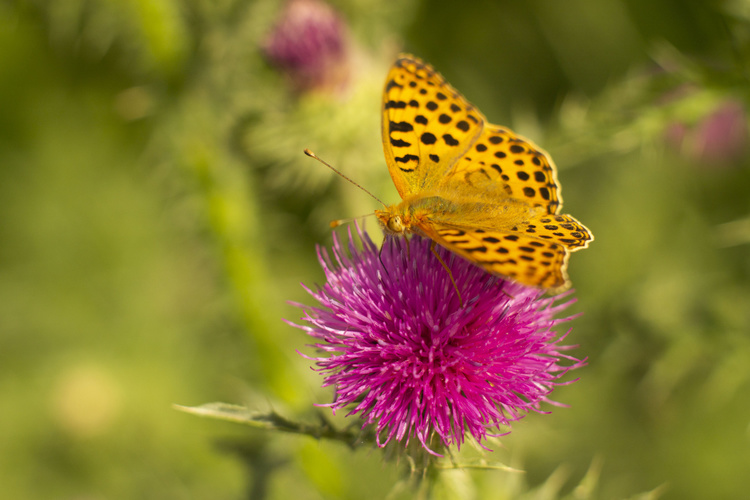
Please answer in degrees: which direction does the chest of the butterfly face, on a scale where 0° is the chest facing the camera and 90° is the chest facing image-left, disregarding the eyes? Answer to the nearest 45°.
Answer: approximately 90°

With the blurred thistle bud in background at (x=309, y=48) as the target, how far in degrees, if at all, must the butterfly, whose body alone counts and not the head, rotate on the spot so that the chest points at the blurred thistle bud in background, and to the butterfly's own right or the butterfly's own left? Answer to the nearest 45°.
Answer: approximately 45° to the butterfly's own right

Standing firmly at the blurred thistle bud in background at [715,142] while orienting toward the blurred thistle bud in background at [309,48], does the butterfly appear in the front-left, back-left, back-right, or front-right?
front-left

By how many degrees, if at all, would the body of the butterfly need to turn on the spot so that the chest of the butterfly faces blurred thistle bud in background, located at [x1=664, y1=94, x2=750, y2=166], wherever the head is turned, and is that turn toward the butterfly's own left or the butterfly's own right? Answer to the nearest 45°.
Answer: approximately 135° to the butterfly's own right
